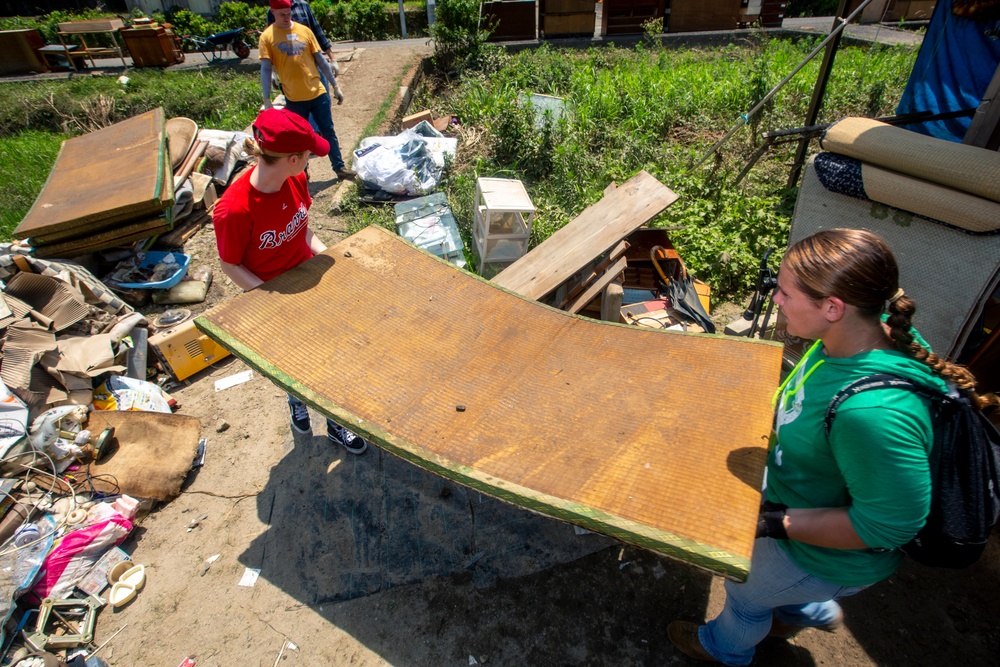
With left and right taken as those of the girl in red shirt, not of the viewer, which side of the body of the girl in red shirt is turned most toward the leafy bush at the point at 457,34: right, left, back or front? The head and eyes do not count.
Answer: left

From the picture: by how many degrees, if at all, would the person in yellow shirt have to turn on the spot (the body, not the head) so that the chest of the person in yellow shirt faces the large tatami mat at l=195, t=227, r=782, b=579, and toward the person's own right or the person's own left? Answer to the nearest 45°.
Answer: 0° — they already face it

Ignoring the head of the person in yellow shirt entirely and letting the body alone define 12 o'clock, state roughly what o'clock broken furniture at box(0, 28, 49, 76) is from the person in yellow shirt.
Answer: The broken furniture is roughly at 5 o'clock from the person in yellow shirt.

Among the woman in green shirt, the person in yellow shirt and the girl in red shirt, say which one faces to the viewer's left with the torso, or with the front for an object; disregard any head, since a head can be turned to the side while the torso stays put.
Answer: the woman in green shirt

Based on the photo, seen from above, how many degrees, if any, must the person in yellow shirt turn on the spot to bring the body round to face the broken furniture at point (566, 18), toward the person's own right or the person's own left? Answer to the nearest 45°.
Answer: approximately 135° to the person's own left

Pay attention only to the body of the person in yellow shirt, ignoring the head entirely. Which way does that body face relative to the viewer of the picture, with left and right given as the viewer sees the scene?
facing the viewer

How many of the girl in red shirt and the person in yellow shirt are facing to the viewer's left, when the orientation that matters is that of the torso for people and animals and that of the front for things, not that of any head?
0

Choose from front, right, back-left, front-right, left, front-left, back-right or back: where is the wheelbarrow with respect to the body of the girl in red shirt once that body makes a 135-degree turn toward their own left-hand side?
front

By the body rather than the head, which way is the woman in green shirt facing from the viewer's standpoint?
to the viewer's left

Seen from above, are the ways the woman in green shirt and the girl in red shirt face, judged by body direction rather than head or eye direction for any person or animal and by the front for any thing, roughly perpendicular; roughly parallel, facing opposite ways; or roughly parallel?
roughly parallel, facing opposite ways

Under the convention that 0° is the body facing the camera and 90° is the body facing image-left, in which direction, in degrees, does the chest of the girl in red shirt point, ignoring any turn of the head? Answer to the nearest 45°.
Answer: approximately 315°

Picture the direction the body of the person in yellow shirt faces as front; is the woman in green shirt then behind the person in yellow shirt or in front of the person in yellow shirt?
in front
